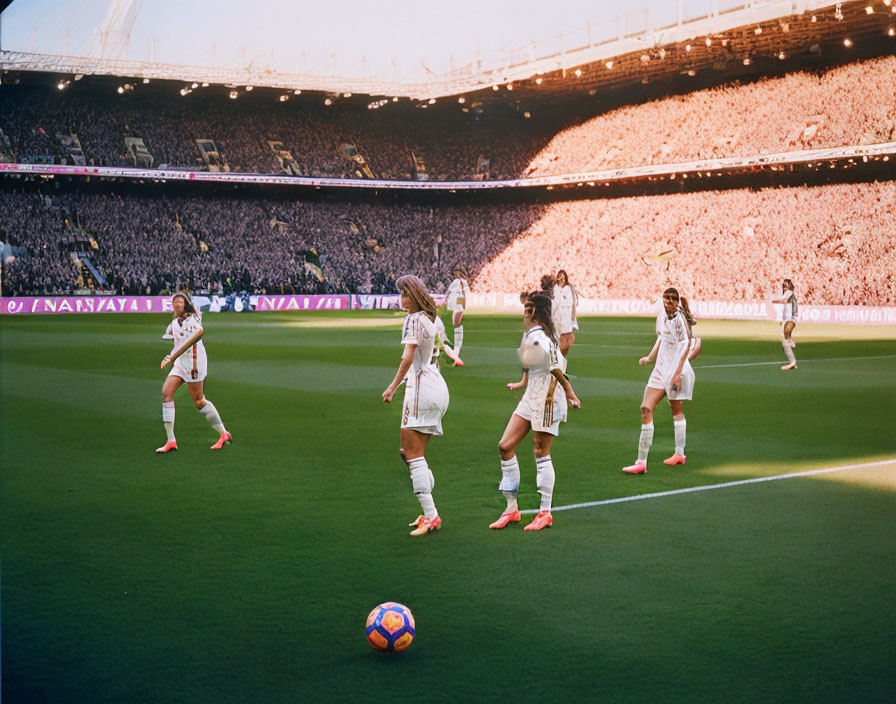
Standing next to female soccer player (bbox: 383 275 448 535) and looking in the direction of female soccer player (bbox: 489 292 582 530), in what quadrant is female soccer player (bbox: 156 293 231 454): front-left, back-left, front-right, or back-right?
back-left

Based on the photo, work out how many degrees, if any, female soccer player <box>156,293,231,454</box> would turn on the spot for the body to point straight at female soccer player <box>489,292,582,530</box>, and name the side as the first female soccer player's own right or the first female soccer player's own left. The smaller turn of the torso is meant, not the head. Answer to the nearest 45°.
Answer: approximately 90° to the first female soccer player's own left

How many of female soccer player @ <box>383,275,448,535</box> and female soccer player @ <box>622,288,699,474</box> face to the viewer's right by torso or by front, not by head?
0

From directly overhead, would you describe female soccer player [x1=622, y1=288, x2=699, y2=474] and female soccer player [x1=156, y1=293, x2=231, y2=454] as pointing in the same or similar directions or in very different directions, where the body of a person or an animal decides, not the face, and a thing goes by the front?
same or similar directions

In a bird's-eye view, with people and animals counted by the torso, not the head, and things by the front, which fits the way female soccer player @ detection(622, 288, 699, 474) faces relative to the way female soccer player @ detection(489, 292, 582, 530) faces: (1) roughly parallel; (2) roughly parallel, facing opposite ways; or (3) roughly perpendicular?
roughly parallel

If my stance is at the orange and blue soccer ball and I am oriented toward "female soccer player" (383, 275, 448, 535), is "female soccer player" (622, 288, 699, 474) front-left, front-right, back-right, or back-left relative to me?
front-right

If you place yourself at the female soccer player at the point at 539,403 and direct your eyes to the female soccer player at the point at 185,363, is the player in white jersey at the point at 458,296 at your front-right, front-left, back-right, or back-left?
front-right

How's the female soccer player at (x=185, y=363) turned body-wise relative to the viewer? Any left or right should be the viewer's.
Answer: facing the viewer and to the left of the viewer

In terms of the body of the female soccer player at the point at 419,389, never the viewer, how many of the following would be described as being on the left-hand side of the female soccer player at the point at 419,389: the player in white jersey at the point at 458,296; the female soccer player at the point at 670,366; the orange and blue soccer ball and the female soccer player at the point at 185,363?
1
